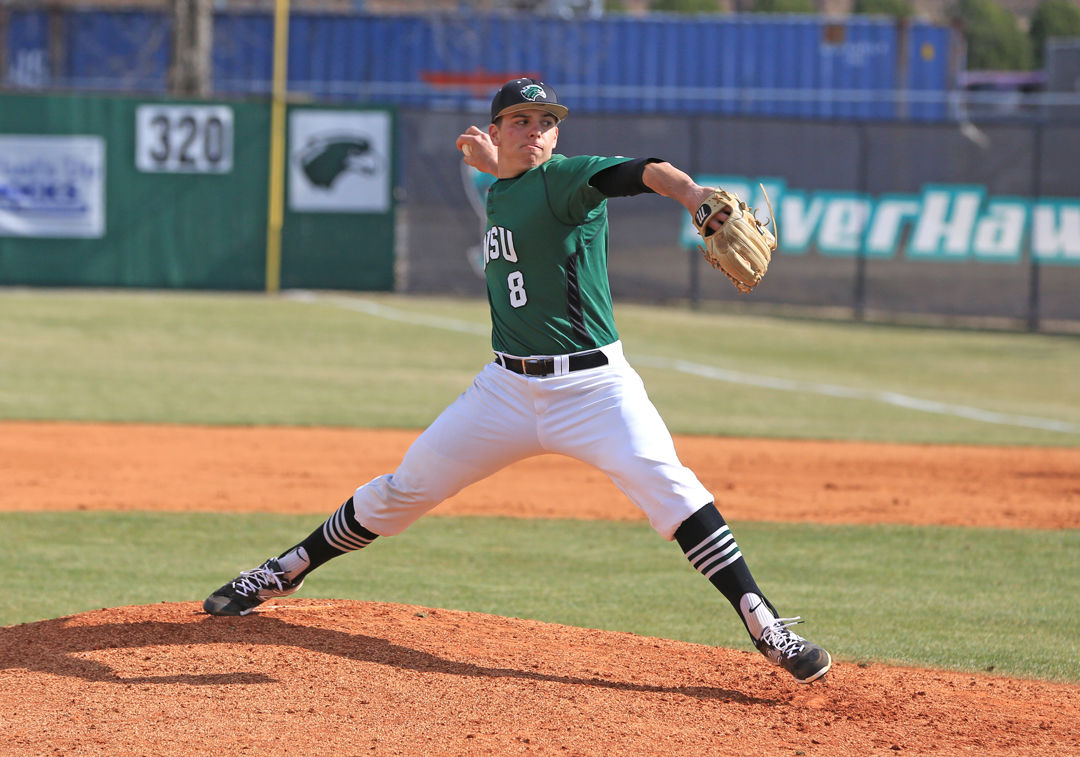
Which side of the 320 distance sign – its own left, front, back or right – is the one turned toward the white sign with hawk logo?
left

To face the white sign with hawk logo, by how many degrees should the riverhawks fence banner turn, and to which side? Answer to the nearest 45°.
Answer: approximately 90° to its right

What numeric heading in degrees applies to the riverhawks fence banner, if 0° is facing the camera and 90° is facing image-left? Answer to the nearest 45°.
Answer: approximately 0°

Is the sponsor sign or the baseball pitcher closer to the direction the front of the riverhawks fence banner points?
the baseball pitcher

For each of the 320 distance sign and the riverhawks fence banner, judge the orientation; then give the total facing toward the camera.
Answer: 2

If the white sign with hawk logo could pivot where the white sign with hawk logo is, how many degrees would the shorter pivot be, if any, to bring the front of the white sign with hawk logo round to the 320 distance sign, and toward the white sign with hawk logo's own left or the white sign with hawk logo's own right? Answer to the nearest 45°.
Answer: approximately 90° to the white sign with hawk logo's own right

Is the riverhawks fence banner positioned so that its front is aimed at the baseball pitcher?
yes

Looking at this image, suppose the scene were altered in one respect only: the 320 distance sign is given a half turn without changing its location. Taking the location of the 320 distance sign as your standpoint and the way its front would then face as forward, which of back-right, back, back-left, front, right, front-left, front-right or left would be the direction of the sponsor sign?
left

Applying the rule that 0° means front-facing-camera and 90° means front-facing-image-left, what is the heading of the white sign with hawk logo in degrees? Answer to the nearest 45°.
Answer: approximately 0°
